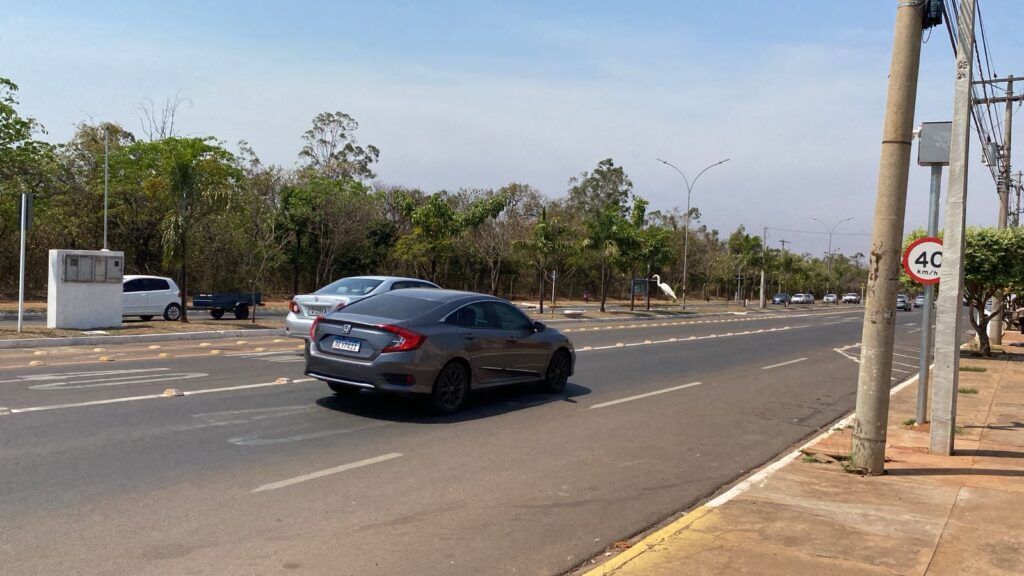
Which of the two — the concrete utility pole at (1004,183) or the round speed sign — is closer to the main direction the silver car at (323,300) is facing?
the concrete utility pole

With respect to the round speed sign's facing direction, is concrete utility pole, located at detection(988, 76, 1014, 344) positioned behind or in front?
behind

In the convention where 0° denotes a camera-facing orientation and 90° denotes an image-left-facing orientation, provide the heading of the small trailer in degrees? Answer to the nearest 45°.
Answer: approximately 90°

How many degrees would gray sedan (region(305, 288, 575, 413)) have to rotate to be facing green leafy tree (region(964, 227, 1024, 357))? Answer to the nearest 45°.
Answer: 0° — it already faces it

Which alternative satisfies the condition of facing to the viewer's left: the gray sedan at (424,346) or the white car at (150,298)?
the white car

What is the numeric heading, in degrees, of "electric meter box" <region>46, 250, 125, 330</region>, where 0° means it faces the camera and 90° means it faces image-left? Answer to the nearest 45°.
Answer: approximately 0°

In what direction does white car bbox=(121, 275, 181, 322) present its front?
to the viewer's left

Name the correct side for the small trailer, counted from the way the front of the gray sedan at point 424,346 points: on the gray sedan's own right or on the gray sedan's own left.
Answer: on the gray sedan's own left

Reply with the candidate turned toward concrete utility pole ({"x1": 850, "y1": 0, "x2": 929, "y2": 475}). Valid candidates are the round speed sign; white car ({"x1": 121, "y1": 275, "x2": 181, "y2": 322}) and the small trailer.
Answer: the round speed sign

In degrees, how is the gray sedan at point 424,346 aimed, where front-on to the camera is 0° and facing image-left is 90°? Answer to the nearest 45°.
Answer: approximately 225°

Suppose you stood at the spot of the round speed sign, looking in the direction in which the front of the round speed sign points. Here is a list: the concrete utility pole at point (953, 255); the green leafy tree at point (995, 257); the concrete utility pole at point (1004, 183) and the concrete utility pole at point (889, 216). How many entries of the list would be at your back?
2
